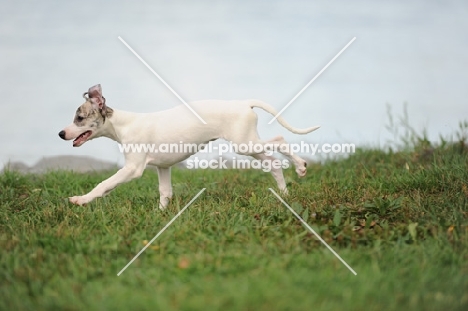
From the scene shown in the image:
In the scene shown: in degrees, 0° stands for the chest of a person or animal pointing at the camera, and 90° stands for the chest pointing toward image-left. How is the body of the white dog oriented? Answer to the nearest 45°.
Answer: approximately 90°
